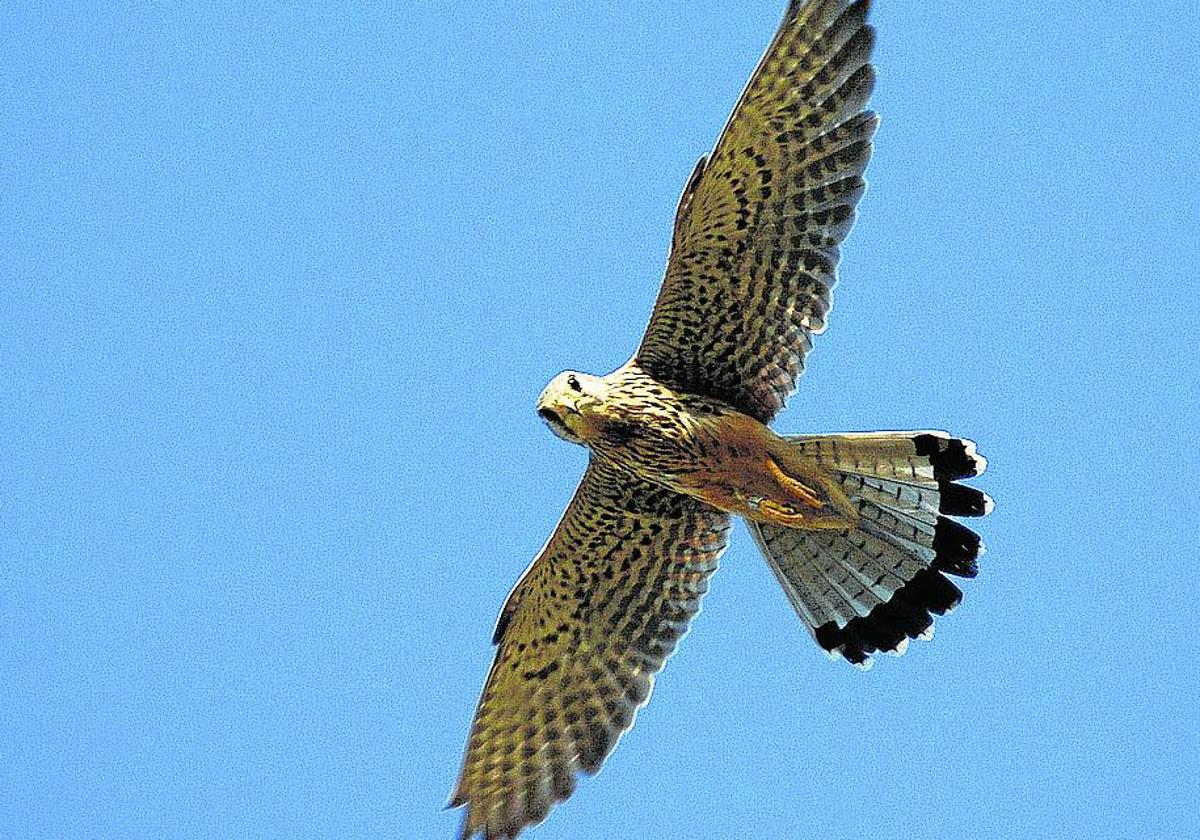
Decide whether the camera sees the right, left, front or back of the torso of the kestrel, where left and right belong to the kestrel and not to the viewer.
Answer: left
